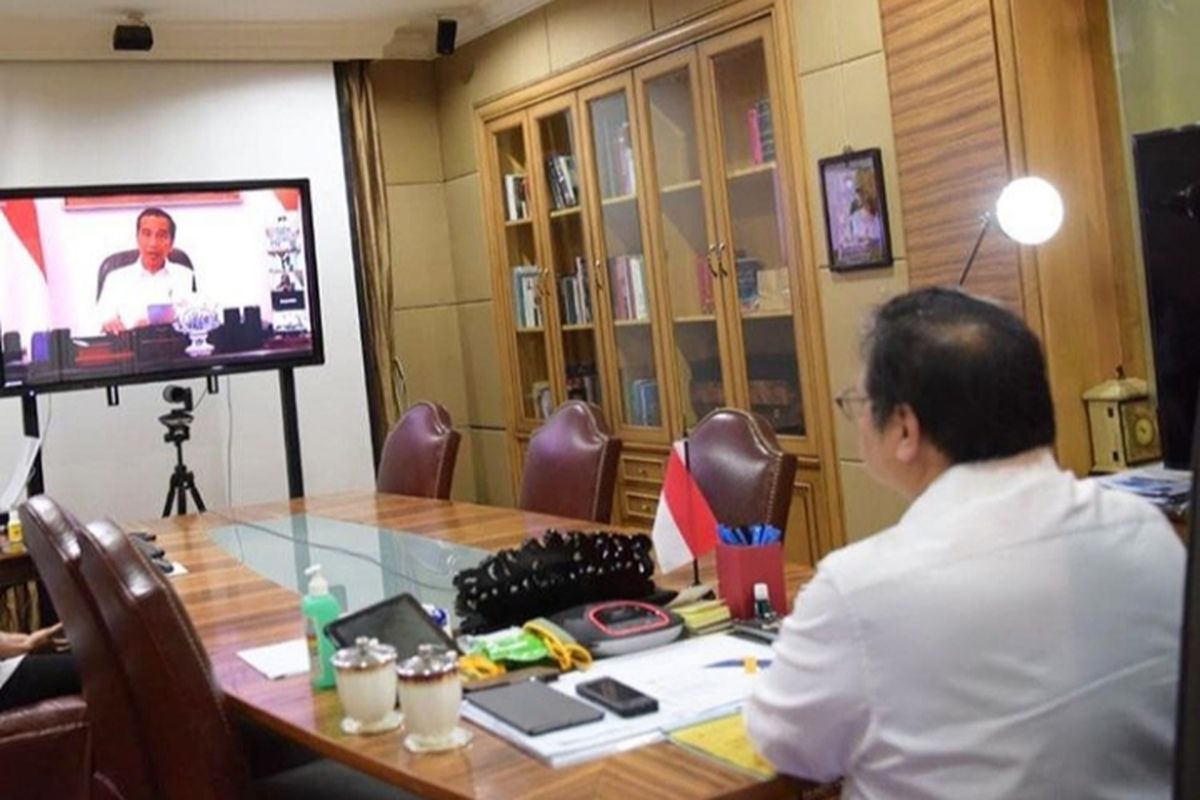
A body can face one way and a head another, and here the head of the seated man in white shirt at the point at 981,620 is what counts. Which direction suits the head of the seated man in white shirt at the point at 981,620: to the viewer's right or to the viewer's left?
to the viewer's left

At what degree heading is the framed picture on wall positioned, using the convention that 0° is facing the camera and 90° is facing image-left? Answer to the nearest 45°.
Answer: approximately 45°

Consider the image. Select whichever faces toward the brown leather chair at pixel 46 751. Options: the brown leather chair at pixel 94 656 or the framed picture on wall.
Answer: the framed picture on wall

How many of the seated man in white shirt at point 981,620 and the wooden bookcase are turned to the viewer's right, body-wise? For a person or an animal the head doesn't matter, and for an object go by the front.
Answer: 0

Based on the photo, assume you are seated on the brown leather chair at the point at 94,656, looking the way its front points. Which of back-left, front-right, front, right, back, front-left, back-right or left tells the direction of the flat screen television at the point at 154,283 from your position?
left

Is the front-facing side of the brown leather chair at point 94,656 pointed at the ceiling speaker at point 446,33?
no

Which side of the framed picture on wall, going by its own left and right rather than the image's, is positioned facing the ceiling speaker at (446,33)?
right

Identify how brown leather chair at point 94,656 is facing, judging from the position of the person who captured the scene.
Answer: facing to the right of the viewer

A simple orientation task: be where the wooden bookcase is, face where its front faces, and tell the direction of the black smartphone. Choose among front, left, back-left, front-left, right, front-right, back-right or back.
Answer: front-left

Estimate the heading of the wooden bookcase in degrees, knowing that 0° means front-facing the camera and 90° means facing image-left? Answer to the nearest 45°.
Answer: approximately 45°

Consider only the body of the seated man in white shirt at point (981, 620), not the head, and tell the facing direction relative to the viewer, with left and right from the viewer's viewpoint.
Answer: facing away from the viewer and to the left of the viewer

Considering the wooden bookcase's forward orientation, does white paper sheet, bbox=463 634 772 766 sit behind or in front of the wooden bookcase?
in front

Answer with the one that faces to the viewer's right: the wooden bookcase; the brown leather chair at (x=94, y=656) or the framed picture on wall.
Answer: the brown leather chair

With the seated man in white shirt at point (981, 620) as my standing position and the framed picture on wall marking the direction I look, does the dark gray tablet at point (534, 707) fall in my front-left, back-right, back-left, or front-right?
front-left

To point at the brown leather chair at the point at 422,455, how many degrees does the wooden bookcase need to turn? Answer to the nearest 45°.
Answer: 0° — it already faces it
